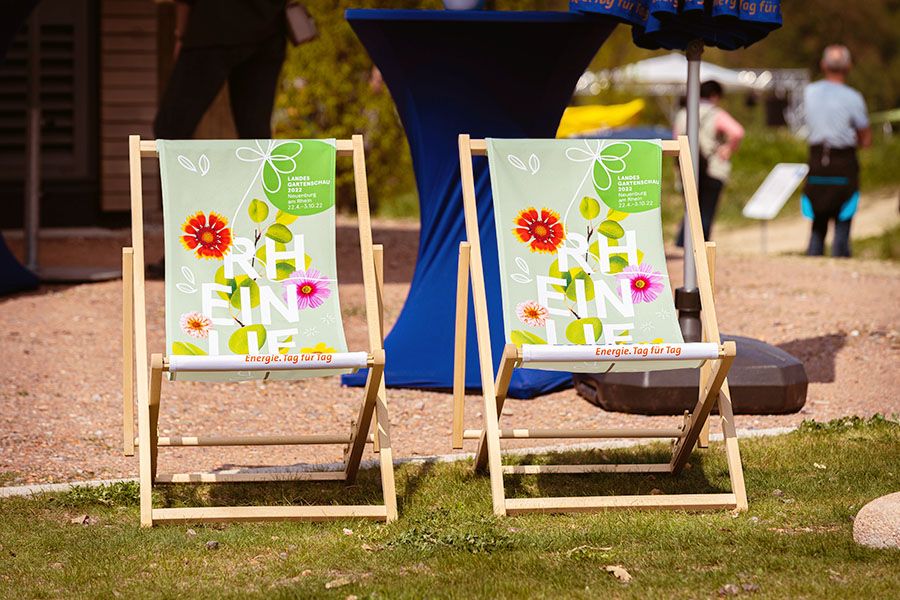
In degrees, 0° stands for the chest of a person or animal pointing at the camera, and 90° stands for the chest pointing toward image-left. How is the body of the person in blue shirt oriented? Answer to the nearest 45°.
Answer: approximately 180°

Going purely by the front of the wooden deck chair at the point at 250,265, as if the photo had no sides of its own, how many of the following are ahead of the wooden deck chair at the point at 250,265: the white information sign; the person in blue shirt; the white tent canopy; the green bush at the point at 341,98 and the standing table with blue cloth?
0

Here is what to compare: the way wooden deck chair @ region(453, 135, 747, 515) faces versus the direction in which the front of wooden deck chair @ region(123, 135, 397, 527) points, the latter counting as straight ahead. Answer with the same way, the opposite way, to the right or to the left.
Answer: the same way

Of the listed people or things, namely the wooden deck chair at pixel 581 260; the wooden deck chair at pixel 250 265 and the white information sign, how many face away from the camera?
0

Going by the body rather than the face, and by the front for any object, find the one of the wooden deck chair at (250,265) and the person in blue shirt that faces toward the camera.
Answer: the wooden deck chair

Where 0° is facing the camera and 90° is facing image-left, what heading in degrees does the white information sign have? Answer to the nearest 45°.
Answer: approximately 45°

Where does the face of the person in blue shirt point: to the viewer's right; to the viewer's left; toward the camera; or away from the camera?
away from the camera

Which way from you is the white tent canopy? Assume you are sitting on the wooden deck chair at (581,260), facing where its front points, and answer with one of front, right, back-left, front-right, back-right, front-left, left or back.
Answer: back

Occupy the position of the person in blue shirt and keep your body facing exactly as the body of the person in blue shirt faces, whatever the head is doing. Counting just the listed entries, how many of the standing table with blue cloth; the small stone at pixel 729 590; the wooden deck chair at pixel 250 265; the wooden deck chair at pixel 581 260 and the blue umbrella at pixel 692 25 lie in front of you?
0

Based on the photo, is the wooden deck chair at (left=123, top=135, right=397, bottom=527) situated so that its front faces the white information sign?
no

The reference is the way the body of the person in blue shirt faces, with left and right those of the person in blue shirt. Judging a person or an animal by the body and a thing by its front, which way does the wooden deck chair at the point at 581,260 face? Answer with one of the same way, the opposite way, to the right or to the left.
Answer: the opposite way

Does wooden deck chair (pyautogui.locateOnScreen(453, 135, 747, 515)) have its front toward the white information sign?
no

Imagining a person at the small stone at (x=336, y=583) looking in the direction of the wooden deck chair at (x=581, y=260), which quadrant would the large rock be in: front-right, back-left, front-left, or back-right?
front-right

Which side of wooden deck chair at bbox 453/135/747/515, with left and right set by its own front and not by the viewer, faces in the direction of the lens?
front
